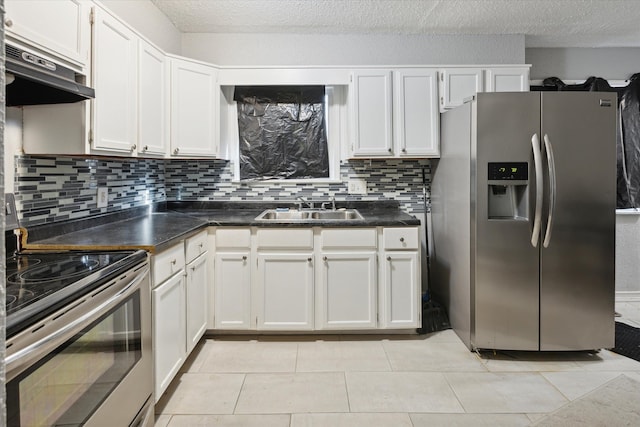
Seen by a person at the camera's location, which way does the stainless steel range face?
facing the viewer and to the right of the viewer

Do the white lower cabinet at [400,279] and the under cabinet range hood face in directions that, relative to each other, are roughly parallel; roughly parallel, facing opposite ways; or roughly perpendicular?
roughly perpendicular

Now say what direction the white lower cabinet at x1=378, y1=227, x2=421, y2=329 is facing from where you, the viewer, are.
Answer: facing the viewer

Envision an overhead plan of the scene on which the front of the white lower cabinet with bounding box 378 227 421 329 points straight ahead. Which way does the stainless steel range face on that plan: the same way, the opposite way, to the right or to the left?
to the left

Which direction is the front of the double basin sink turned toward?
toward the camera

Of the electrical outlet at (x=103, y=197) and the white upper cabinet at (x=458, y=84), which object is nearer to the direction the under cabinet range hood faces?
the white upper cabinet

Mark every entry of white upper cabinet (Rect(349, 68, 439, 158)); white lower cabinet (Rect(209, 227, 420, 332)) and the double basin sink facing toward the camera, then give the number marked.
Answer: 3

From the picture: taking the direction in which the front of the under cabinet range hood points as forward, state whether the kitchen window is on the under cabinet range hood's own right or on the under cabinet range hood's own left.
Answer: on the under cabinet range hood's own left
